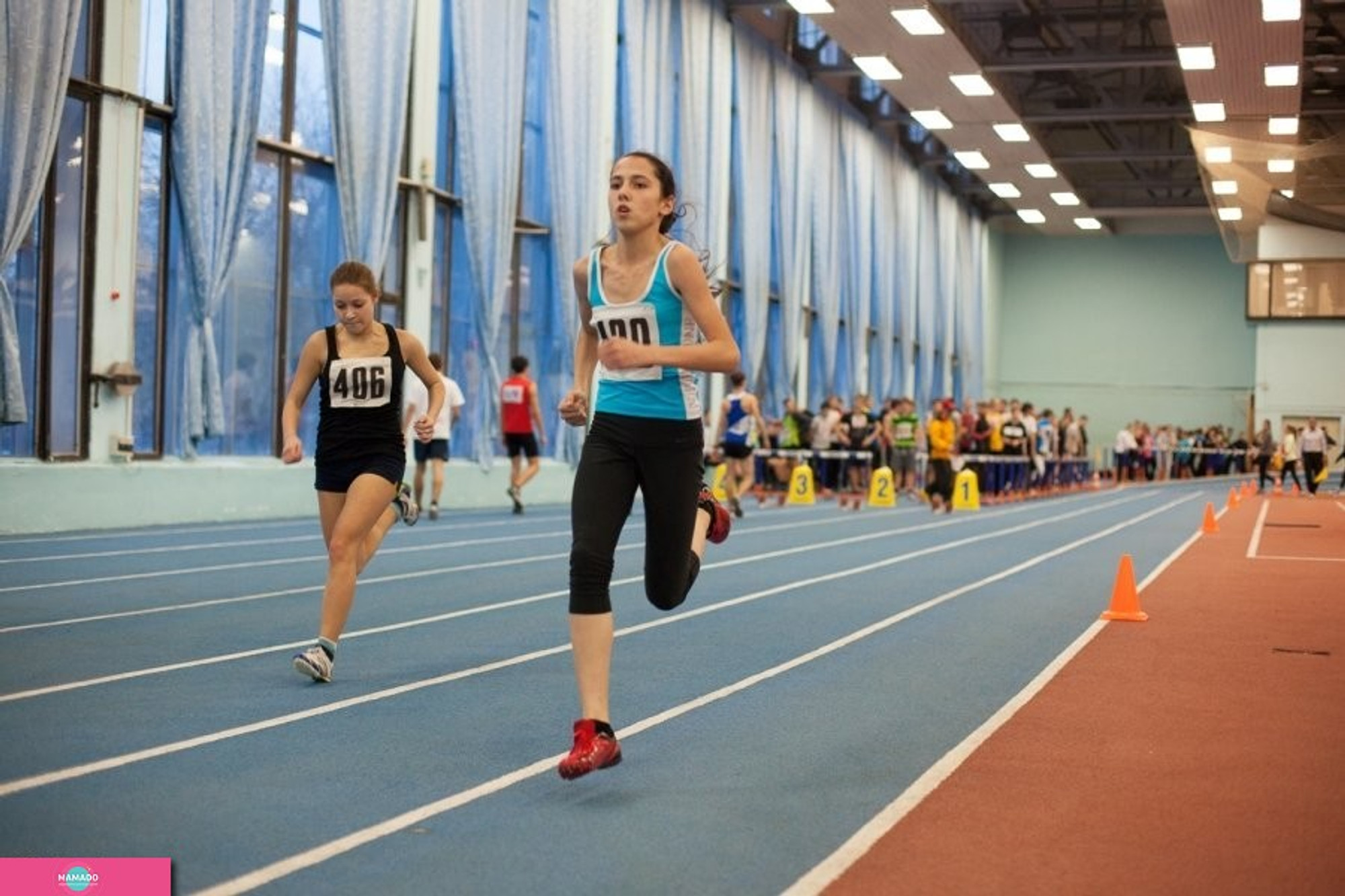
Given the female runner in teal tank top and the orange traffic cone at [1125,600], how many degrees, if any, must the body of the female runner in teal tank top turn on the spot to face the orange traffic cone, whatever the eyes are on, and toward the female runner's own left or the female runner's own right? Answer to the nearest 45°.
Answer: approximately 180°

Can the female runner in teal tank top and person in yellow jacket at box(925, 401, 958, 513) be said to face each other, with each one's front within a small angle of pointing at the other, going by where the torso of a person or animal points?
no

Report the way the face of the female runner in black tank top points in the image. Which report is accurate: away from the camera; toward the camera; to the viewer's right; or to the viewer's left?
toward the camera

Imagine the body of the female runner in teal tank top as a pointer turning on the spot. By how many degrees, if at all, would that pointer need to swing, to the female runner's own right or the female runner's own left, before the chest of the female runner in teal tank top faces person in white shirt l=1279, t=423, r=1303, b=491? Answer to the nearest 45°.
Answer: approximately 180°

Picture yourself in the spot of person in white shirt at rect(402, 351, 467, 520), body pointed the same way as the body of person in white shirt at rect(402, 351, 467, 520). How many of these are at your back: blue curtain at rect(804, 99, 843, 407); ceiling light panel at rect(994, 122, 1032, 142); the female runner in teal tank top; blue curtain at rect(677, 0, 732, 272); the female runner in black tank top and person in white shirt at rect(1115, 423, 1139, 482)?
2

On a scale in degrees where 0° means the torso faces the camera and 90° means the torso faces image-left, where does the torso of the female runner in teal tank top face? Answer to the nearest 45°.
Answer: approximately 45°

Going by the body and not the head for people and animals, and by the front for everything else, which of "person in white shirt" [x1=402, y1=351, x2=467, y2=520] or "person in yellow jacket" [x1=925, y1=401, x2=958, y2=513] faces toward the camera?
the person in yellow jacket

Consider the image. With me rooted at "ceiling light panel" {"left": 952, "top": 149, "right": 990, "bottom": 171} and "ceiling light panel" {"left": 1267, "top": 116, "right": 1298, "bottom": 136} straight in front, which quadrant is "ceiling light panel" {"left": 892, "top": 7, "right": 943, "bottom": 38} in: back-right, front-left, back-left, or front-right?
front-right

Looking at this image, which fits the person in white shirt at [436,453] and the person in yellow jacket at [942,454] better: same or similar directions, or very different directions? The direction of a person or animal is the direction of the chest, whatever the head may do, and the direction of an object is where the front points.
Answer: very different directions

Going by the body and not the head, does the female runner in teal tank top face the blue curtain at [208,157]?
no

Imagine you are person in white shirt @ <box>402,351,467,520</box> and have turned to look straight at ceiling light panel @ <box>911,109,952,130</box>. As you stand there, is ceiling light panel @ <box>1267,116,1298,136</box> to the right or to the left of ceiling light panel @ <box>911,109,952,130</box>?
right

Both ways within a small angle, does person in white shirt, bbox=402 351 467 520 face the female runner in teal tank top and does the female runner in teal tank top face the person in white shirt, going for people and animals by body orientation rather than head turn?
no

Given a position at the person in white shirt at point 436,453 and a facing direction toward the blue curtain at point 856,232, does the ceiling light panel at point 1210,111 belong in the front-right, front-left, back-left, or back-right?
front-right

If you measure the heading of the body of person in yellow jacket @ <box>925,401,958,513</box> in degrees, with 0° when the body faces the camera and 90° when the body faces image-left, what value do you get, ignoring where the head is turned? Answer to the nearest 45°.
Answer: approximately 0°
